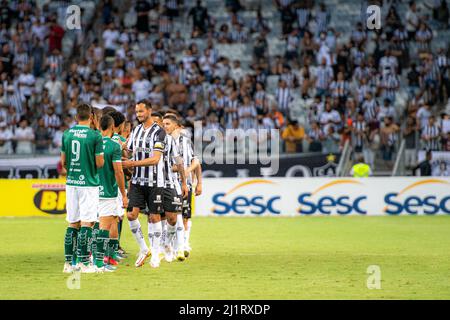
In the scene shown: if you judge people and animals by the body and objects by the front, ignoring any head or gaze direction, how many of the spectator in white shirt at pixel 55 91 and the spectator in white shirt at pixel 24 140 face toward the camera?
2

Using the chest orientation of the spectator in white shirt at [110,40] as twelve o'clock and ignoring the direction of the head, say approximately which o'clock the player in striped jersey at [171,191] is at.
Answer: The player in striped jersey is roughly at 12 o'clock from the spectator in white shirt.

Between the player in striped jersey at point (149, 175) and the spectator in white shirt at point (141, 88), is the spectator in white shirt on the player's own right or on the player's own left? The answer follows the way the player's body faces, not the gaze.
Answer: on the player's own right

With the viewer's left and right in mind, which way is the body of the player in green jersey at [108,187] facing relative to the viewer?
facing away from the viewer and to the right of the viewer

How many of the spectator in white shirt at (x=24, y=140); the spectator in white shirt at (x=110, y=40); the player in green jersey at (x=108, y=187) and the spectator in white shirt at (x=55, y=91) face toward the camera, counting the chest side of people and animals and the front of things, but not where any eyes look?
3

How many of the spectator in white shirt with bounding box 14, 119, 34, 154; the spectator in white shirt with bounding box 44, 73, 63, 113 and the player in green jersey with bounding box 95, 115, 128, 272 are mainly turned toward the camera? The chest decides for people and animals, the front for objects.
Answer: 2

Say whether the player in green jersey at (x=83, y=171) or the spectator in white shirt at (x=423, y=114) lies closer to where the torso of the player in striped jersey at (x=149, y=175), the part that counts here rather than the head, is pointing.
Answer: the player in green jersey

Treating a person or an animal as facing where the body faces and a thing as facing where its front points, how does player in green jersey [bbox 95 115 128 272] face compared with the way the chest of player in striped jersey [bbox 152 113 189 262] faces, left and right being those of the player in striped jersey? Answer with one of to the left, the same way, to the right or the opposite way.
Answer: the opposite way

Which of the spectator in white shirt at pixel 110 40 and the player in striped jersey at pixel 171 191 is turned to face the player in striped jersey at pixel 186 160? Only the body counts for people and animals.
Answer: the spectator in white shirt

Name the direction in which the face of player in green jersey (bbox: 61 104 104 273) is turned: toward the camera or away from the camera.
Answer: away from the camera

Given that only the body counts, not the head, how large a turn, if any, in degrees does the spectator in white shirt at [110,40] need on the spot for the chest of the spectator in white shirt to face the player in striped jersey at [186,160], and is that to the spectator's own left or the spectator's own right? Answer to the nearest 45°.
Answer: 0° — they already face them

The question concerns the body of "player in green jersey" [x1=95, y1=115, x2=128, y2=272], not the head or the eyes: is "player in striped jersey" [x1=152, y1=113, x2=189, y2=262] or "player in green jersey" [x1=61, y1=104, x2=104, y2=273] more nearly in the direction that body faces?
the player in striped jersey
